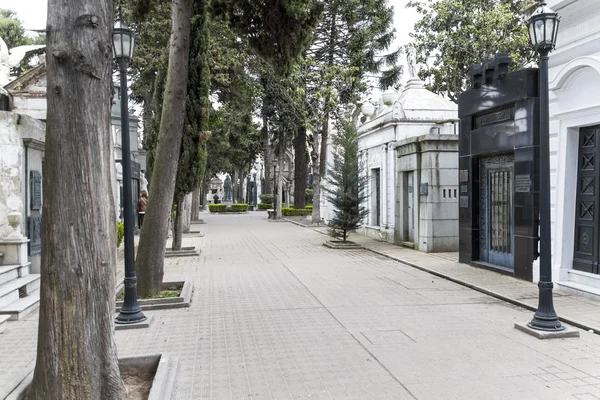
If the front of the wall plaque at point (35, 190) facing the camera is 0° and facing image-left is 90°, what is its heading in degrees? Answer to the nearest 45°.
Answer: approximately 315°

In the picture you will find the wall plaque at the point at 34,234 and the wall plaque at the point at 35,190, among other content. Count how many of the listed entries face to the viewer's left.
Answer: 0

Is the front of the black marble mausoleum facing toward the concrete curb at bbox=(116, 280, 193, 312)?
yes

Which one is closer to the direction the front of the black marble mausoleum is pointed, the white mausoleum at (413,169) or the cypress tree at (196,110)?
the cypress tree

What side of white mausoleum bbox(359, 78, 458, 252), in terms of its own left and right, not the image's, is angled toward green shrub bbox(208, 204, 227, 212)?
right

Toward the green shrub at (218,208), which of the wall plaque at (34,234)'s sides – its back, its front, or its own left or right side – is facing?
left

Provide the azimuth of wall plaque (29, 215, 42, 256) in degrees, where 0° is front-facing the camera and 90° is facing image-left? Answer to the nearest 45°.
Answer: approximately 315°

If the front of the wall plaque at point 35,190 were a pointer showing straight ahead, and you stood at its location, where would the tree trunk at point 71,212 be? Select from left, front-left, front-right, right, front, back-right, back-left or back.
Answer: front-right

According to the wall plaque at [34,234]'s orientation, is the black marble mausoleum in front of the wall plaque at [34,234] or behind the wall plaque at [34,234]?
in front

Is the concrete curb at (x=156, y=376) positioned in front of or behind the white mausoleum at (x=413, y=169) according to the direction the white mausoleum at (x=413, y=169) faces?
in front

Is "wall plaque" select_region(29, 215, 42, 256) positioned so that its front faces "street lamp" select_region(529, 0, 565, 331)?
yes

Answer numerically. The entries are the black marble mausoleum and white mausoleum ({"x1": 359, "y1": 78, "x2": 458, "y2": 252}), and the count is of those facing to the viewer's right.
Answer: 0

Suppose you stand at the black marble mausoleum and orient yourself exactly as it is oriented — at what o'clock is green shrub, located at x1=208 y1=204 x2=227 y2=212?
The green shrub is roughly at 3 o'clock from the black marble mausoleum.
